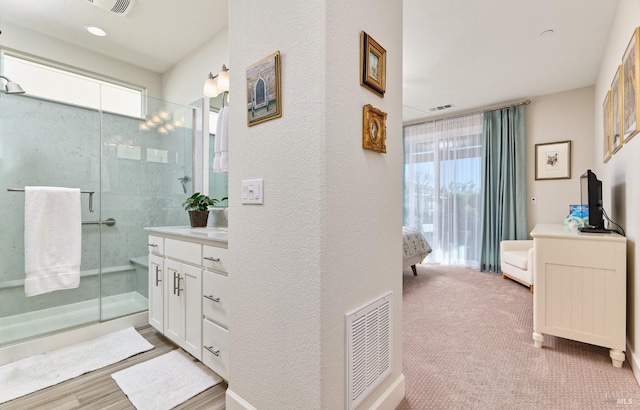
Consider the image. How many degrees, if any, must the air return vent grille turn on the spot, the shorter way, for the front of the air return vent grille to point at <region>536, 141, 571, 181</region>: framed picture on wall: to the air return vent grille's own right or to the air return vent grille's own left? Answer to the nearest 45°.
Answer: approximately 90° to the air return vent grille's own left

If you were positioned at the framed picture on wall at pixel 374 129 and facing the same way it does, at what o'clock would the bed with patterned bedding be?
The bed with patterned bedding is roughly at 8 o'clock from the framed picture on wall.

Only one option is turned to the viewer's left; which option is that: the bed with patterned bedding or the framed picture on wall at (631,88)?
the framed picture on wall

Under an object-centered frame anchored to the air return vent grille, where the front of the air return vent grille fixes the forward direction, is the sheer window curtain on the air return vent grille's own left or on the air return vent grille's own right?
on the air return vent grille's own left

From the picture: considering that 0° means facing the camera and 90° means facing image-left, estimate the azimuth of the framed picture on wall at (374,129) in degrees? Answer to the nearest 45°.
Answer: approximately 315°

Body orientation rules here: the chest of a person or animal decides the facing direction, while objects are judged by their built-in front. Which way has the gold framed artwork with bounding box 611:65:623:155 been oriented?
to the viewer's left

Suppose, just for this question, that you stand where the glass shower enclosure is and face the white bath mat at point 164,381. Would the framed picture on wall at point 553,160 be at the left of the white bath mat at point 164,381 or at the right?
left

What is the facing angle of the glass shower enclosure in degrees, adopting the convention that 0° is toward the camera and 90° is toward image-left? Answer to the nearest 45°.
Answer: approximately 315°

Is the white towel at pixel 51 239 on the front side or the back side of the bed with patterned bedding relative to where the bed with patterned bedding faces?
on the back side

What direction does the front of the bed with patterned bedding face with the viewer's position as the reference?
facing to the right of the viewer

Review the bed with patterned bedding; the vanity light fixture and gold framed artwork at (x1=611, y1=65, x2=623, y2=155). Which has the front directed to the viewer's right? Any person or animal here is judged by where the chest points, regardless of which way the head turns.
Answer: the bed with patterned bedding

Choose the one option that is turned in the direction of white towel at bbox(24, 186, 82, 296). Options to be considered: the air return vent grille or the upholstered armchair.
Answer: the upholstered armchair

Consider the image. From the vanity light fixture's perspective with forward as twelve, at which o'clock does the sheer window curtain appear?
The sheer window curtain is roughly at 7 o'clock from the vanity light fixture.
